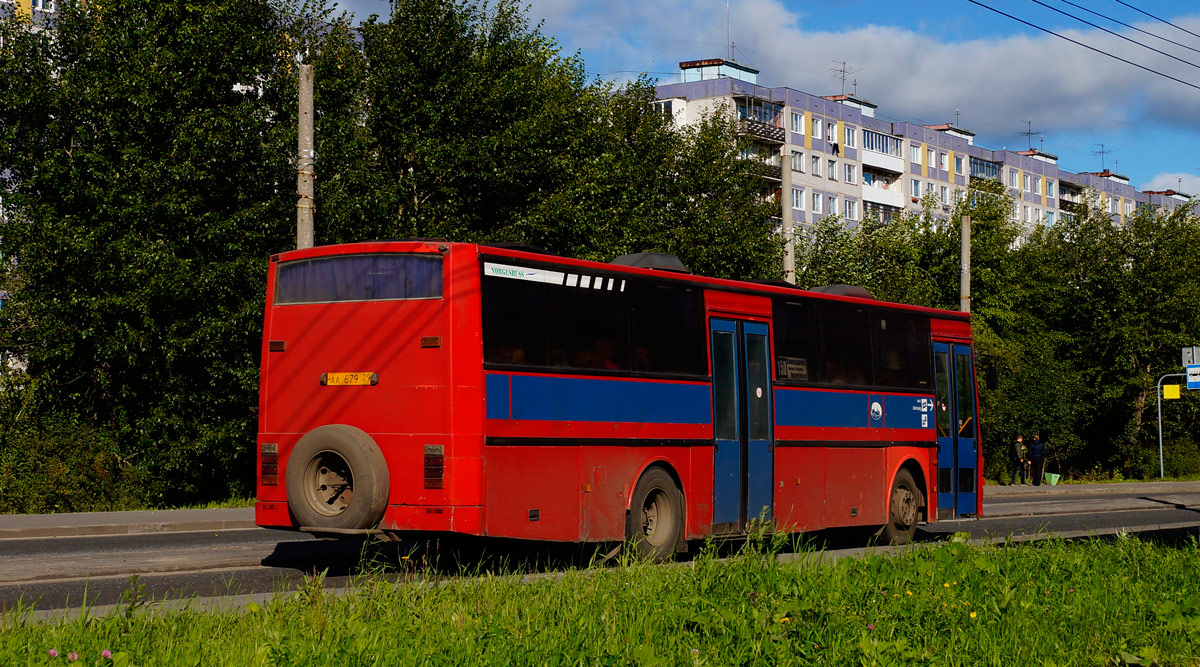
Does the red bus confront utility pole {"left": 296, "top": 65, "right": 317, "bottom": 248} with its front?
no

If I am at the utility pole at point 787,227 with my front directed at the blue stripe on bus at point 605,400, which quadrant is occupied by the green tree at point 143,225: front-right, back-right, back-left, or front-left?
front-right

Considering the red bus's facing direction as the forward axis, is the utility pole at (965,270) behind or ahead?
ahead

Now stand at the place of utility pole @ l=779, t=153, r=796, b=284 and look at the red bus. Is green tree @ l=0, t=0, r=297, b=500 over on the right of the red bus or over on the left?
right

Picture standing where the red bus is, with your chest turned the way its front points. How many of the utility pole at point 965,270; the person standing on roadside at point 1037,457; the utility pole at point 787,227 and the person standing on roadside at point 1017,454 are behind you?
0

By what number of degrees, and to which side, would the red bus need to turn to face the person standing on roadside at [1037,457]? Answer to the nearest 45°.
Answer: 0° — it already faces them

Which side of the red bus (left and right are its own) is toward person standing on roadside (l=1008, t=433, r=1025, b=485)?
front

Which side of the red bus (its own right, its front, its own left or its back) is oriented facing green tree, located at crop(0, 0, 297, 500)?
left

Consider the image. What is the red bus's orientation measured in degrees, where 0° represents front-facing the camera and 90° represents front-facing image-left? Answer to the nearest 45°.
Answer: approximately 225°

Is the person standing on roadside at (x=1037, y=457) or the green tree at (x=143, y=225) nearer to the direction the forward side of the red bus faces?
the person standing on roadside

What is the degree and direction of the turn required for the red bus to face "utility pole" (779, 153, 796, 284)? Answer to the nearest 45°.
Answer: approximately 45° to its left

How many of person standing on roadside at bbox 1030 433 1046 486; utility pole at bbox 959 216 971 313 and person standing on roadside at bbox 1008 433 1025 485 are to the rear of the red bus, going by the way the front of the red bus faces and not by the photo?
0
